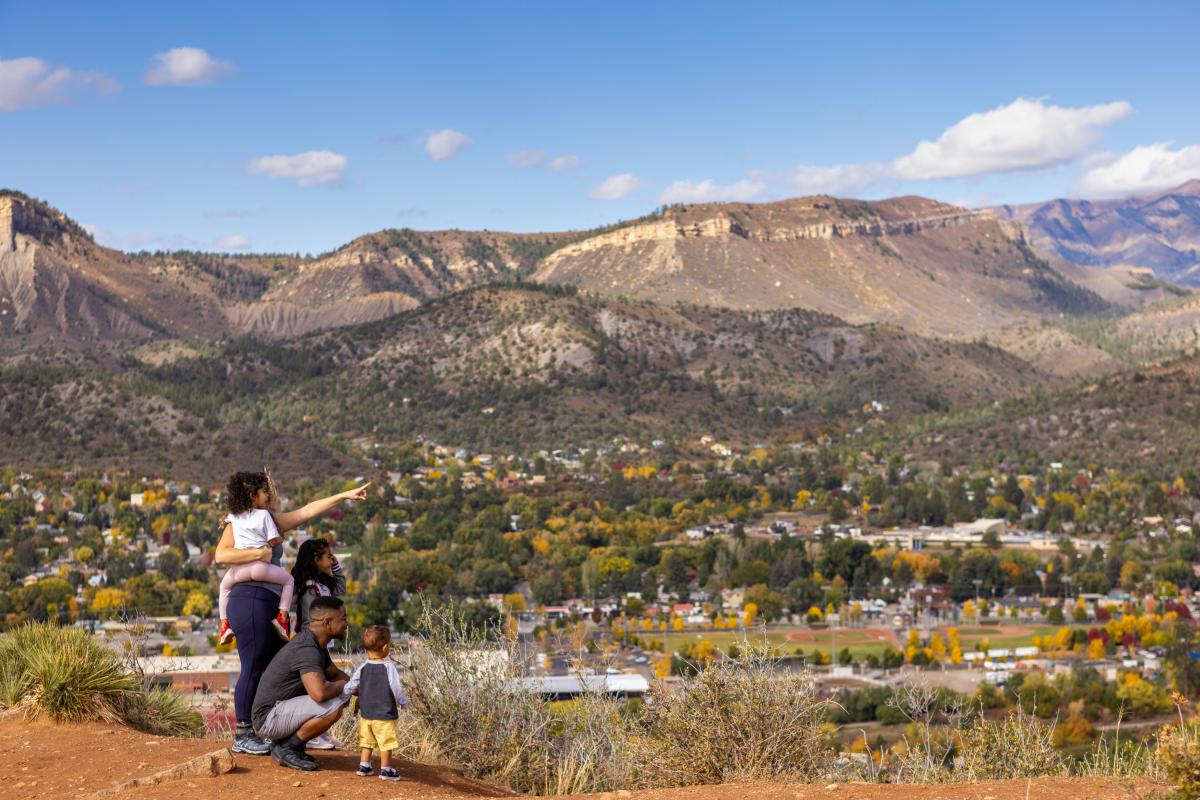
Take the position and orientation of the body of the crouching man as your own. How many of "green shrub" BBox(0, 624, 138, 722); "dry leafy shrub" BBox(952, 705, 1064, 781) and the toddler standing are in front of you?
2

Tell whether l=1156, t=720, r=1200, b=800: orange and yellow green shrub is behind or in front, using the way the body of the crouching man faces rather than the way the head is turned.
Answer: in front

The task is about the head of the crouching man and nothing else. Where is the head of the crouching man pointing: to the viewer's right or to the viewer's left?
to the viewer's right

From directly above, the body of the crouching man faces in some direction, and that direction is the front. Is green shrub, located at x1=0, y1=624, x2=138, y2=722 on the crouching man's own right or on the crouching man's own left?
on the crouching man's own left

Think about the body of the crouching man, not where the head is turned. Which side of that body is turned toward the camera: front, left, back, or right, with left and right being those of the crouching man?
right

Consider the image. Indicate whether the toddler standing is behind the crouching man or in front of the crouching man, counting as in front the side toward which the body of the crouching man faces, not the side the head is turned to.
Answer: in front

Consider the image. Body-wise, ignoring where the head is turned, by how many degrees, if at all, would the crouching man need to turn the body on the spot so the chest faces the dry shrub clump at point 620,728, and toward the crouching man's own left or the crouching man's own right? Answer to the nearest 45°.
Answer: approximately 45° to the crouching man's own left

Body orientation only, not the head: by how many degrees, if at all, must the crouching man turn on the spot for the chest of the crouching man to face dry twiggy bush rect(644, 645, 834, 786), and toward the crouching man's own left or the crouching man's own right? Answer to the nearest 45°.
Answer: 0° — they already face it

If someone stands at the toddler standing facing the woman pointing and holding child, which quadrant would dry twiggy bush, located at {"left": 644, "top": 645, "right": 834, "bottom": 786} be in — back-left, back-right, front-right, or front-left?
back-right
